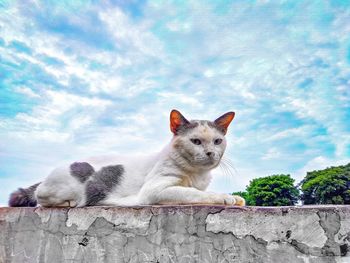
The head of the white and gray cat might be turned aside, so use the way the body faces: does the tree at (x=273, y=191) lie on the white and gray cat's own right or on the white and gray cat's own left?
on the white and gray cat's own left

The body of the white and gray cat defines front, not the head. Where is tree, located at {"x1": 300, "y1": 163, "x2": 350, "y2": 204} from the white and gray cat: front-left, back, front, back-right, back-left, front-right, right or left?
front-left

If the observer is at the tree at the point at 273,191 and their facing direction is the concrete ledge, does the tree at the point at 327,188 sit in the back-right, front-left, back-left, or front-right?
back-left

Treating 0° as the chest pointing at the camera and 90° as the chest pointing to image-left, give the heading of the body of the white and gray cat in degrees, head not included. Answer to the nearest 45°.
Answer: approximately 270°
